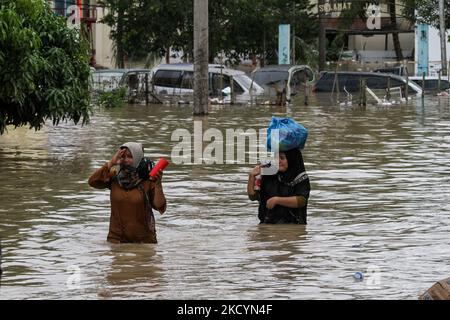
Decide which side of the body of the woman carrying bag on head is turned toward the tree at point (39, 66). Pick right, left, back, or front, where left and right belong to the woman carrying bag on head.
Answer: right

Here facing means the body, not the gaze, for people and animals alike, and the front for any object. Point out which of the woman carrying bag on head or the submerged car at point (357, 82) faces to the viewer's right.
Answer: the submerged car

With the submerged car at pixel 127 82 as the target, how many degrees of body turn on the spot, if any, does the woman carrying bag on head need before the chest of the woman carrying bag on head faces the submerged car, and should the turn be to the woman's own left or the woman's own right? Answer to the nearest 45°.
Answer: approximately 135° to the woman's own right

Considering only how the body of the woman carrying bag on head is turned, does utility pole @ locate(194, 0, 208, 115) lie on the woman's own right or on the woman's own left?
on the woman's own right

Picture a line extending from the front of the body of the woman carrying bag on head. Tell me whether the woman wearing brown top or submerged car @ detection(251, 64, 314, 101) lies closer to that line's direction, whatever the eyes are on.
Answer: the woman wearing brown top

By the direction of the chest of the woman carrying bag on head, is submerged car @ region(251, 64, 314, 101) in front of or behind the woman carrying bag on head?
behind

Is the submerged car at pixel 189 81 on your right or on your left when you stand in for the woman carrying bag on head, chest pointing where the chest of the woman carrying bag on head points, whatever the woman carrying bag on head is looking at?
on your right

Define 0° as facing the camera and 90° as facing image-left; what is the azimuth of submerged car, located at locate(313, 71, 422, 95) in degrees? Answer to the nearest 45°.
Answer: approximately 270°

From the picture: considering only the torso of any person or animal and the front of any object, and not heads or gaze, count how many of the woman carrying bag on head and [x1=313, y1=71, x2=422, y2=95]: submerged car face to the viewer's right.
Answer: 1

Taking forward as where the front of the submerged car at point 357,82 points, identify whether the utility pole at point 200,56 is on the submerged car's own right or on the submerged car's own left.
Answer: on the submerged car's own right

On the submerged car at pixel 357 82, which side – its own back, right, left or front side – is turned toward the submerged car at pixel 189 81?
back
